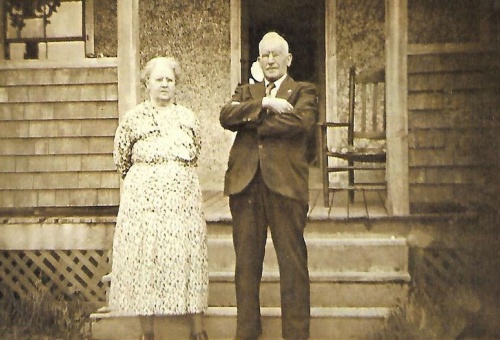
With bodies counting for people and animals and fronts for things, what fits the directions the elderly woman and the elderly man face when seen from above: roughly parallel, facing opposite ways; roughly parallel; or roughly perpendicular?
roughly parallel

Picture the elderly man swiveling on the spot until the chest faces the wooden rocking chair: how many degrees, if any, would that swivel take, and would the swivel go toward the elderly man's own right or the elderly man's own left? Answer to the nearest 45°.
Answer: approximately 180°

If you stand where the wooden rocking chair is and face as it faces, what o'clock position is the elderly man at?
The elderly man is roughly at 11 o'clock from the wooden rocking chair.

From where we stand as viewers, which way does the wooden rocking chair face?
facing the viewer and to the left of the viewer

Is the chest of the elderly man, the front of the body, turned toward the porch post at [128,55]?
no

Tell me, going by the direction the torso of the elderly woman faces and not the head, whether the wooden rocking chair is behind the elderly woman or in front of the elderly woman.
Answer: behind

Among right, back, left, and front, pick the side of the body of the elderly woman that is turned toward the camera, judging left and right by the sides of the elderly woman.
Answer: front

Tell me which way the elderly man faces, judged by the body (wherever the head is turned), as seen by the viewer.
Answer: toward the camera

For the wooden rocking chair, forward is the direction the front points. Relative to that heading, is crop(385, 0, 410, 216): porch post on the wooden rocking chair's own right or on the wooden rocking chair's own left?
on the wooden rocking chair's own left

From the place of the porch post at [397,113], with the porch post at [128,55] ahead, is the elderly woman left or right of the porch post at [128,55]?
left

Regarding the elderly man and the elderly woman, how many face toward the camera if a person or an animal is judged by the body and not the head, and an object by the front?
2
